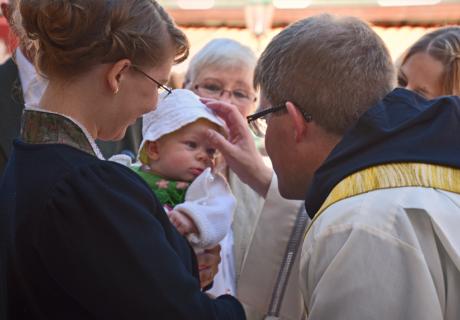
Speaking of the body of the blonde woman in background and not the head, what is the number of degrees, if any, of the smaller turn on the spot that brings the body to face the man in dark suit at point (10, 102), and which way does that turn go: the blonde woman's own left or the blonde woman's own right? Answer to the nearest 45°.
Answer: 0° — they already face them

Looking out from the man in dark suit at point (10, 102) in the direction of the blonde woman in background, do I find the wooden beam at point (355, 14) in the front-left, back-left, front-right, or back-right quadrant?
front-left

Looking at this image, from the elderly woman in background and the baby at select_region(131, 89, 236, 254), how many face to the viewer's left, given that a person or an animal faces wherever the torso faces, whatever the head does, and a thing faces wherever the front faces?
0

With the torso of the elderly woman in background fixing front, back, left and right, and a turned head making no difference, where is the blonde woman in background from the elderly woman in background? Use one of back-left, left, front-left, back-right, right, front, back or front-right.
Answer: back-left

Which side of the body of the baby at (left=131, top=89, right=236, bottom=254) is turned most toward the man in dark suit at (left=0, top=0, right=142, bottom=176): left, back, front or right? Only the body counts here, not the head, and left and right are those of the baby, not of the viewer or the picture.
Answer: back

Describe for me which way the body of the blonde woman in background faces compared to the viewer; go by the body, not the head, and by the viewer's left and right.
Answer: facing the viewer and to the left of the viewer

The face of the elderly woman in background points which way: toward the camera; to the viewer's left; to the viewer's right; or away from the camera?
toward the camera

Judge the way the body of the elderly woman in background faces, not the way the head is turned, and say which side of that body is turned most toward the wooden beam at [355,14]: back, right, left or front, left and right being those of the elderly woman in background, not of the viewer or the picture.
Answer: back

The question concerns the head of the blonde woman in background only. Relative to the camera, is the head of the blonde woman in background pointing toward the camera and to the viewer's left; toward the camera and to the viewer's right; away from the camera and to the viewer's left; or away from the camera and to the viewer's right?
toward the camera and to the viewer's left

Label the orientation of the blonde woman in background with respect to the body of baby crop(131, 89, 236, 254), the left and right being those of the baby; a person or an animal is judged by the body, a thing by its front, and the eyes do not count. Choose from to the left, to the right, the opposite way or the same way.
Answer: to the right

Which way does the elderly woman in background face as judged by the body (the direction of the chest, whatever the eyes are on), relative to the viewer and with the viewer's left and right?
facing the viewer

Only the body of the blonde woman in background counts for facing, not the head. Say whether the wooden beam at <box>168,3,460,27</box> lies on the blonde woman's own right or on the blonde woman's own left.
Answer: on the blonde woman's own right
